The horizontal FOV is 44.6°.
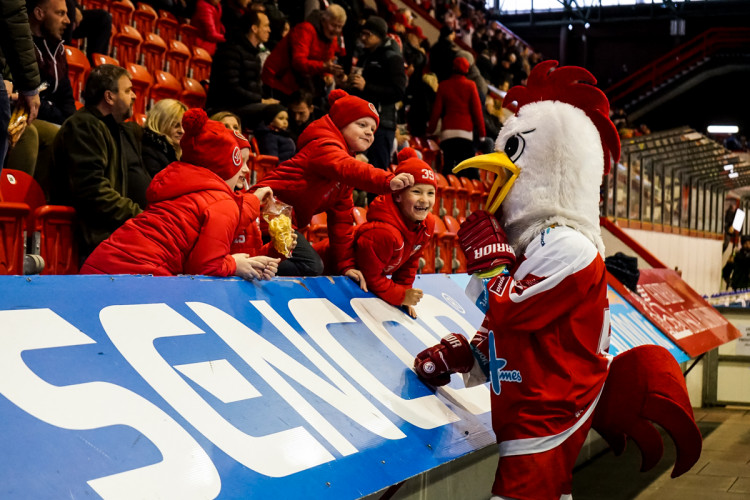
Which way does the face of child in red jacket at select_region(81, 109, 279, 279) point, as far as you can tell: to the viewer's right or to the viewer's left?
to the viewer's right

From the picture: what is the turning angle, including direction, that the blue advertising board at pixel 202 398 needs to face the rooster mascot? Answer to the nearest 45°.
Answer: approximately 90° to its left

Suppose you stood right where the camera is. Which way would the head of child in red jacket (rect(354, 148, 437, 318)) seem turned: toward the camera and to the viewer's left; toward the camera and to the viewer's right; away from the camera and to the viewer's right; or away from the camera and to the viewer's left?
toward the camera and to the viewer's right

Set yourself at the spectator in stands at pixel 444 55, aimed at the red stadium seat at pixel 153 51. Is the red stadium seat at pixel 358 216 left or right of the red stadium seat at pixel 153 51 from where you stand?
left

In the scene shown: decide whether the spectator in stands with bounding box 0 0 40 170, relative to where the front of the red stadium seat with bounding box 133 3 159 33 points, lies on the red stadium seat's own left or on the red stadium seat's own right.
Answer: on the red stadium seat's own right

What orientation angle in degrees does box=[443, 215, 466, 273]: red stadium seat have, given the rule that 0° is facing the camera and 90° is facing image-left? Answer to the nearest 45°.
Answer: approximately 315°

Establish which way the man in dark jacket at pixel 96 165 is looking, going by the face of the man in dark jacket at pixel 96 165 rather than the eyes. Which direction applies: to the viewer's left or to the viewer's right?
to the viewer's right

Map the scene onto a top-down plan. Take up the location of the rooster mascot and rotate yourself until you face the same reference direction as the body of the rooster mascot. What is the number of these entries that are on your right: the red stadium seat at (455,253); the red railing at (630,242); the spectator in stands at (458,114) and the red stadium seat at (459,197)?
4

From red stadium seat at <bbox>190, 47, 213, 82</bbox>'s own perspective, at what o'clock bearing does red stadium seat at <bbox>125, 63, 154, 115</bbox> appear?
red stadium seat at <bbox>125, 63, 154, 115</bbox> is roughly at 2 o'clock from red stadium seat at <bbox>190, 47, 213, 82</bbox>.

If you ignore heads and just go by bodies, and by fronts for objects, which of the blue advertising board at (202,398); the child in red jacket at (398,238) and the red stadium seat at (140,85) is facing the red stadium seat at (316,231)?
the red stadium seat at (140,85)

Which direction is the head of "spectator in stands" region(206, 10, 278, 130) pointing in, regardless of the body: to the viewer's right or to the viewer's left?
to the viewer's right
